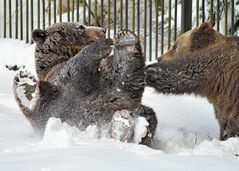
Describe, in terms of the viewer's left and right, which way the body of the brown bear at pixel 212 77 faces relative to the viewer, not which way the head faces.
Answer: facing to the left of the viewer

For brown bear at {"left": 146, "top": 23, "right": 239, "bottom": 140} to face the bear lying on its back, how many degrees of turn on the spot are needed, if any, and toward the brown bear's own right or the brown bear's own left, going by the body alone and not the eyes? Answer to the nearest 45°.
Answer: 0° — it already faces it
